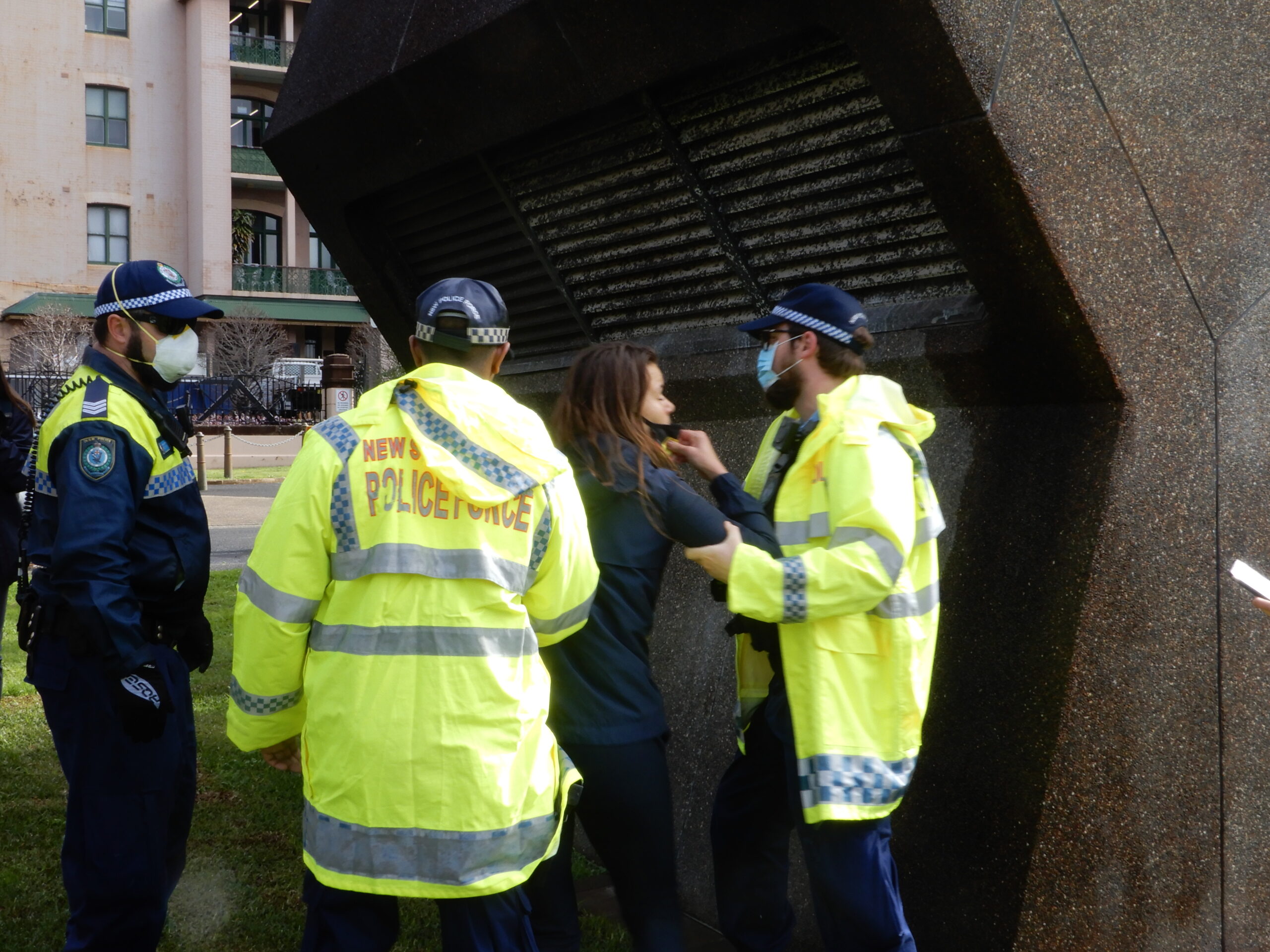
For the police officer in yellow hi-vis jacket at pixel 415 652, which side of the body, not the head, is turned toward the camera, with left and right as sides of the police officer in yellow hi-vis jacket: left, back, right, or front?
back

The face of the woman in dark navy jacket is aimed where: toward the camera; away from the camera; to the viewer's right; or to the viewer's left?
to the viewer's right

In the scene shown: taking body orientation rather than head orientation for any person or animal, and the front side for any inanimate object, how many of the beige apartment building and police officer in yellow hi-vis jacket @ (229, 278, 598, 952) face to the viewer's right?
0

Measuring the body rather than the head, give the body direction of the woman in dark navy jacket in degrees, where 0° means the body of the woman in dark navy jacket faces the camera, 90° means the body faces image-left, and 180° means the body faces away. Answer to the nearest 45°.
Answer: approximately 270°

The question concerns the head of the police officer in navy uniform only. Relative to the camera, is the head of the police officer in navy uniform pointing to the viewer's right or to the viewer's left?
to the viewer's right

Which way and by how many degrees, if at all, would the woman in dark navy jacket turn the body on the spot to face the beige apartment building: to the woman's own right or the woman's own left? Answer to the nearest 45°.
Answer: approximately 135° to the woman's own left

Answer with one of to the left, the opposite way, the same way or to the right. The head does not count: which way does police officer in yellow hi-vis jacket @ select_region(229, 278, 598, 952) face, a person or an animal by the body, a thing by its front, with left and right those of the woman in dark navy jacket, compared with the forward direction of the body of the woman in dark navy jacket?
to the left

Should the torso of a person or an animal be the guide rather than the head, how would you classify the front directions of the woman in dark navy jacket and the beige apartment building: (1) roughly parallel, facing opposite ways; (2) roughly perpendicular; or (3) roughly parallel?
roughly perpendicular

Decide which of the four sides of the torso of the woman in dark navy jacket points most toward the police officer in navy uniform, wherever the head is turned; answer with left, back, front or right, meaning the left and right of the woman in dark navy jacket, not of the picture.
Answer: back

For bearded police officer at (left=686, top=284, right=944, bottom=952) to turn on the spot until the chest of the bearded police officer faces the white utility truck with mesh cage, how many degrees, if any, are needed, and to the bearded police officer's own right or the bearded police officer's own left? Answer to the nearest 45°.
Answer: approximately 45° to the bearded police officer's own right

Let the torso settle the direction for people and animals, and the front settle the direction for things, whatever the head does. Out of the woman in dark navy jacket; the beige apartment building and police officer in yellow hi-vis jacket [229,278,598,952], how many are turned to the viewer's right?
1

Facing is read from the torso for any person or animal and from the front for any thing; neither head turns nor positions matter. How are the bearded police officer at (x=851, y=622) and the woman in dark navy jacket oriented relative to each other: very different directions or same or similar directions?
very different directions

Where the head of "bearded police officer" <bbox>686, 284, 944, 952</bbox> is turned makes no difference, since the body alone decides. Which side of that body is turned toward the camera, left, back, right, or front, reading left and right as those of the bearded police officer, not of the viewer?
left

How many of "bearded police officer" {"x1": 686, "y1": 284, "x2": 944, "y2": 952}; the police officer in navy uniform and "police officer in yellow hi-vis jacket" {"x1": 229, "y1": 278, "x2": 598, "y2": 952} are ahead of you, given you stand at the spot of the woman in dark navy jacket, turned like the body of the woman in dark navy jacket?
1

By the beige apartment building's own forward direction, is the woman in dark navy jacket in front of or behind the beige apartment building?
in front

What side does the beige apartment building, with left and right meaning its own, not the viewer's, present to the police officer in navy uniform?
front
